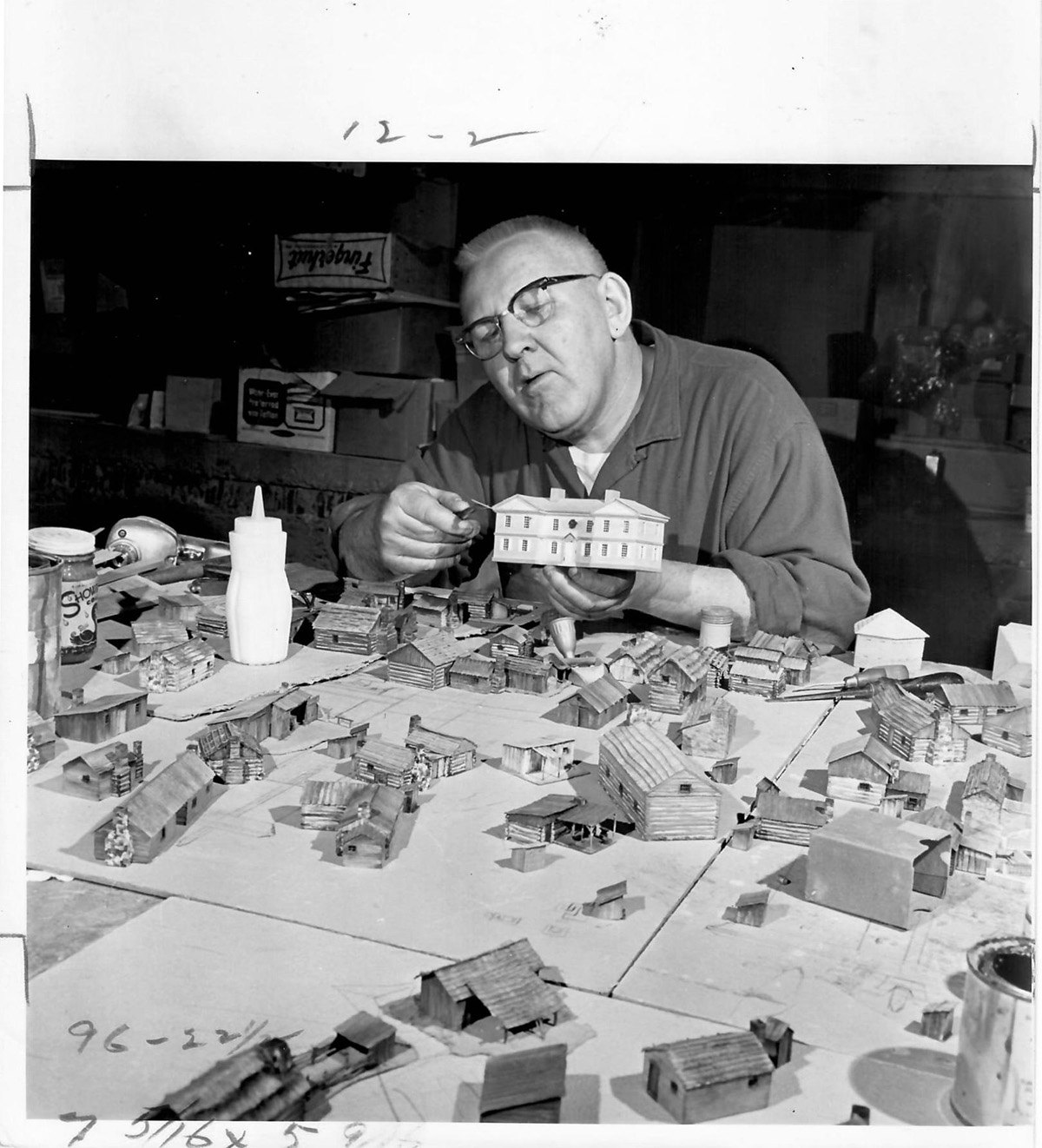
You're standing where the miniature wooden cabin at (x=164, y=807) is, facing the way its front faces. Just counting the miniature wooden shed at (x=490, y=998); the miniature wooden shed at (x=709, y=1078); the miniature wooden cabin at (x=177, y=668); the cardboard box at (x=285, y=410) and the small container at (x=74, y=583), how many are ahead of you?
2

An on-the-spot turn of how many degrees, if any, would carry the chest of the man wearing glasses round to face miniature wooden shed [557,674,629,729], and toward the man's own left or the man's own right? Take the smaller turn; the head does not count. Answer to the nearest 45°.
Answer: approximately 45° to the man's own left

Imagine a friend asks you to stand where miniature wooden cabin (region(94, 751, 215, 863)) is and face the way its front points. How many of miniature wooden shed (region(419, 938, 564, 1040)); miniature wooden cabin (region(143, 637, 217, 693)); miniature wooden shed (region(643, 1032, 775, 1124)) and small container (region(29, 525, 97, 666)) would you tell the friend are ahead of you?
2

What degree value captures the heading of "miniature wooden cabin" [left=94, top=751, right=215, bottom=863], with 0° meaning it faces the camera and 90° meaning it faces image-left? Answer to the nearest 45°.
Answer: approximately 315°

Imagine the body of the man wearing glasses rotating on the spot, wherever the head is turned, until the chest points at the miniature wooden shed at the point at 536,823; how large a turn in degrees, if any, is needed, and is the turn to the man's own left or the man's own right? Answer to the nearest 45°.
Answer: approximately 45° to the man's own left

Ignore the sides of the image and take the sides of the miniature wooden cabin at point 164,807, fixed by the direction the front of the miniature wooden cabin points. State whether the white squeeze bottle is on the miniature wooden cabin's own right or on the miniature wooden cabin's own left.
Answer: on the miniature wooden cabin's own left

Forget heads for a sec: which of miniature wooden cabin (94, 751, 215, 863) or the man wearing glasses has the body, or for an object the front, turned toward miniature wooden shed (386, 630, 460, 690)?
the man wearing glasses

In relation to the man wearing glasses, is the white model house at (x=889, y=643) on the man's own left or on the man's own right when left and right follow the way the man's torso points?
on the man's own left
